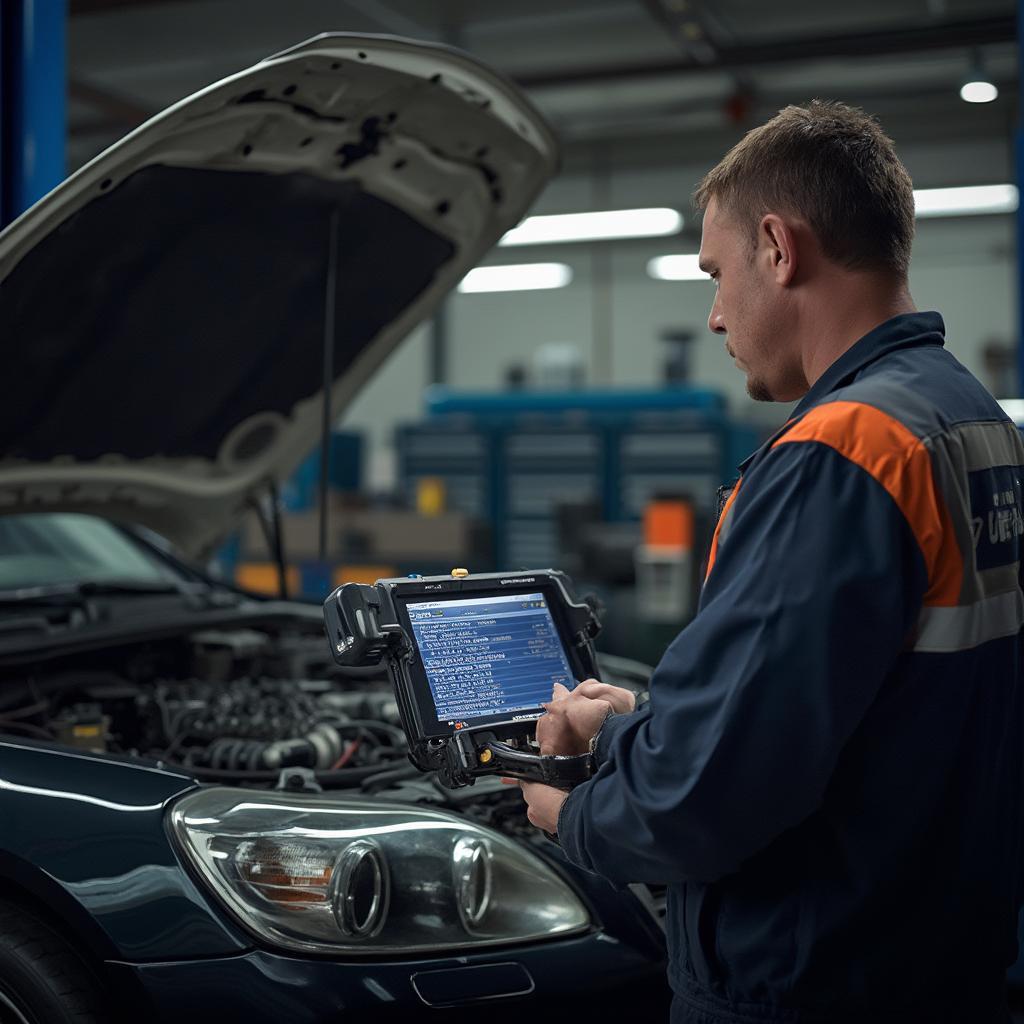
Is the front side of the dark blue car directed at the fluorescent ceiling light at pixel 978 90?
no

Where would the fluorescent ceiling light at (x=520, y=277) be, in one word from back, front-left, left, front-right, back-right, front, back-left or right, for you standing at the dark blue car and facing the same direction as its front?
back-left

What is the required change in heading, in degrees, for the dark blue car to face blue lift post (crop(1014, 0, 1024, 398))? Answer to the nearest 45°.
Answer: approximately 90° to its left

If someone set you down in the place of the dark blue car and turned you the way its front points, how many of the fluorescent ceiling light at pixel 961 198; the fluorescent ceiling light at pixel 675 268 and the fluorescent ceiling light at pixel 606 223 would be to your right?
0

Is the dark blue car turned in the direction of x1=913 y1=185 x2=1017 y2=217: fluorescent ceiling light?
no

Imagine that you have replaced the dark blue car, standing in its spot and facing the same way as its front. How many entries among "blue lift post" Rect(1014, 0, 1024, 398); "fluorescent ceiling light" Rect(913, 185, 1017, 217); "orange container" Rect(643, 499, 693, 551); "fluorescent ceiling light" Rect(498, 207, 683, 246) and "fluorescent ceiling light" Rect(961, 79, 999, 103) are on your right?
0

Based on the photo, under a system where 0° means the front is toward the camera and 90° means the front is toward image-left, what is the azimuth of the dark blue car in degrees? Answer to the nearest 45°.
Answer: approximately 315°

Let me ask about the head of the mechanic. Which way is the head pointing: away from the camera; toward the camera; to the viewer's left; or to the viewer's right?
to the viewer's left

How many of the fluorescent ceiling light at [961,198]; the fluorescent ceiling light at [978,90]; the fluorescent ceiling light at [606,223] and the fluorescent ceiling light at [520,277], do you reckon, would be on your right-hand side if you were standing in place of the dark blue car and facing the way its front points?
0

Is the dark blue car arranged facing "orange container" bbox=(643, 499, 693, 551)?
no

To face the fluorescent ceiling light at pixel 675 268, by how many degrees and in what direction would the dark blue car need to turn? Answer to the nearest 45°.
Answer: approximately 135° to its left

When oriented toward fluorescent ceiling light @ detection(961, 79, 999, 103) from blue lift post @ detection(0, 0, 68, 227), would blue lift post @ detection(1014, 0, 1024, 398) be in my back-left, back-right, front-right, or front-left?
front-right

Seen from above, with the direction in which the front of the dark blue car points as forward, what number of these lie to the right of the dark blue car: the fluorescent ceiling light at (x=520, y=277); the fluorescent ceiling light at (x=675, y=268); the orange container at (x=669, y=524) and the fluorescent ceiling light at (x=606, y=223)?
0

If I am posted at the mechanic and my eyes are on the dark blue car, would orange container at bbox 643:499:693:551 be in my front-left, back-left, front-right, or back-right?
front-right

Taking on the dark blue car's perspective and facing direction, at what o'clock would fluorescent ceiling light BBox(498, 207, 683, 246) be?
The fluorescent ceiling light is roughly at 8 o'clock from the dark blue car.
